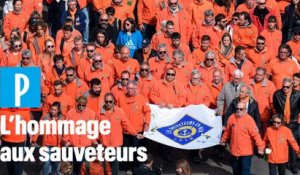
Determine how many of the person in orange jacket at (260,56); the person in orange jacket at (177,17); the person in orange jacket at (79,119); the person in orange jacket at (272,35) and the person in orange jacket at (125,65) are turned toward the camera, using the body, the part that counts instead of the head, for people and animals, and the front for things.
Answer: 5

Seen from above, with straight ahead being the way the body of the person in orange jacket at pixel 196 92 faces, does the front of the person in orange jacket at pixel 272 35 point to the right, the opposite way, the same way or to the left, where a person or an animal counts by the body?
the same way

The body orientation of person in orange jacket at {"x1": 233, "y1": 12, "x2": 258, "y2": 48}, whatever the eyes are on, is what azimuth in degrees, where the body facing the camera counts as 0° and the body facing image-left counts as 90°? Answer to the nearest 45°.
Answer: approximately 45°

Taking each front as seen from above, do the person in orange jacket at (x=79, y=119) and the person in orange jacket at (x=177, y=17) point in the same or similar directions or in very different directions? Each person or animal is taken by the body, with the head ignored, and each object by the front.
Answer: same or similar directions

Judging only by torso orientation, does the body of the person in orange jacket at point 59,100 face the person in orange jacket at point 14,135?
no

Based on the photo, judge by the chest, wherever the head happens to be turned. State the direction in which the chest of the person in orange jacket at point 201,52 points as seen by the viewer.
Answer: toward the camera

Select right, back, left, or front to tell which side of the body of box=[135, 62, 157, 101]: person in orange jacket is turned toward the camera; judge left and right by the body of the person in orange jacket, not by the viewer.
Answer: front

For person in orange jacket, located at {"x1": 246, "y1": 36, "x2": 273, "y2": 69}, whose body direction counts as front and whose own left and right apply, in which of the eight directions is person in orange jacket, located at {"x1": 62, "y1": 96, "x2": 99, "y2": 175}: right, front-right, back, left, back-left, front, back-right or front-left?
front-right

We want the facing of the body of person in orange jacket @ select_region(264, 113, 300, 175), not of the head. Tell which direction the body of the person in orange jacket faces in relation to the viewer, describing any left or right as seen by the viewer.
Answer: facing the viewer

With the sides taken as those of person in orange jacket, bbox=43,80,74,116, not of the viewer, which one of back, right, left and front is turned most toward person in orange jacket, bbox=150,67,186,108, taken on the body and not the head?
left

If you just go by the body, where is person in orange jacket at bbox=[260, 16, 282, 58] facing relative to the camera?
toward the camera
